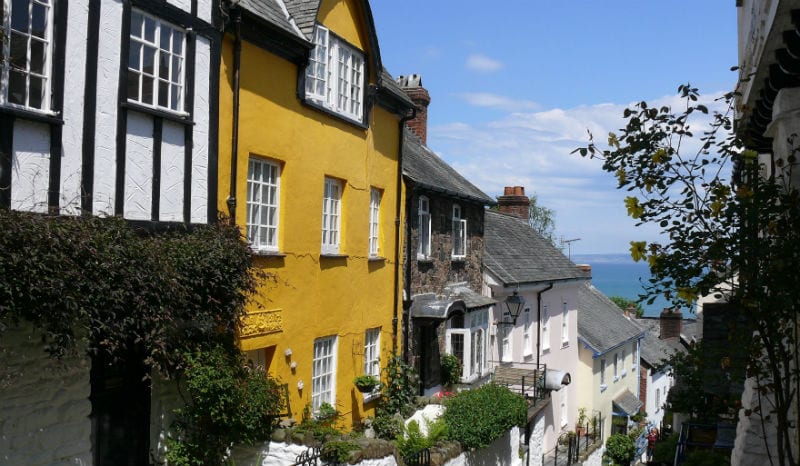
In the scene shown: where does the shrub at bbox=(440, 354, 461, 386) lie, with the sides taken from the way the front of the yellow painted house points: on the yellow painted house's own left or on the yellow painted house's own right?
on the yellow painted house's own left

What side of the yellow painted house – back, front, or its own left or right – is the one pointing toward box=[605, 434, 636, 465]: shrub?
left

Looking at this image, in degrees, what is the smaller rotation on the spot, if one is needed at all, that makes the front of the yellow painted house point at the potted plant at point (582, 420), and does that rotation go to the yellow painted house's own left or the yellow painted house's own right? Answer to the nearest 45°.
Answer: approximately 90° to the yellow painted house's own left

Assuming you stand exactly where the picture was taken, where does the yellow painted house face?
facing the viewer and to the right of the viewer
